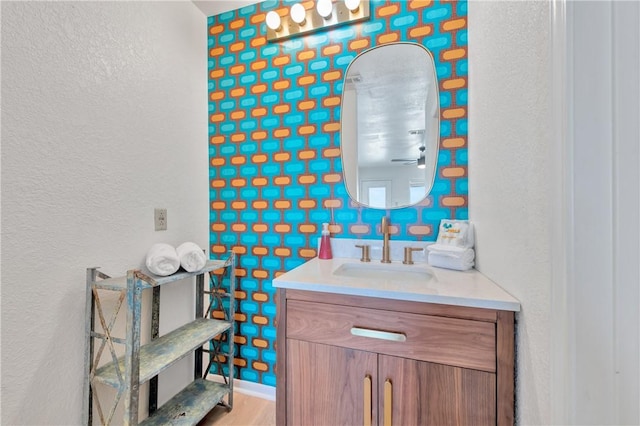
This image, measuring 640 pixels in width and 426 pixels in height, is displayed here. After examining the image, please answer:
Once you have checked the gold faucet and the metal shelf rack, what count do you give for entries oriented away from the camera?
0

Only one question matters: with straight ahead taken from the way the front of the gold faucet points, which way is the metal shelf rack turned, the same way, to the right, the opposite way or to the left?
to the left

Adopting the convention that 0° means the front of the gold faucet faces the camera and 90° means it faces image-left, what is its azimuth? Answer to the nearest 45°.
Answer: approximately 0°

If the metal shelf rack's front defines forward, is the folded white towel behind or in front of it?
in front
